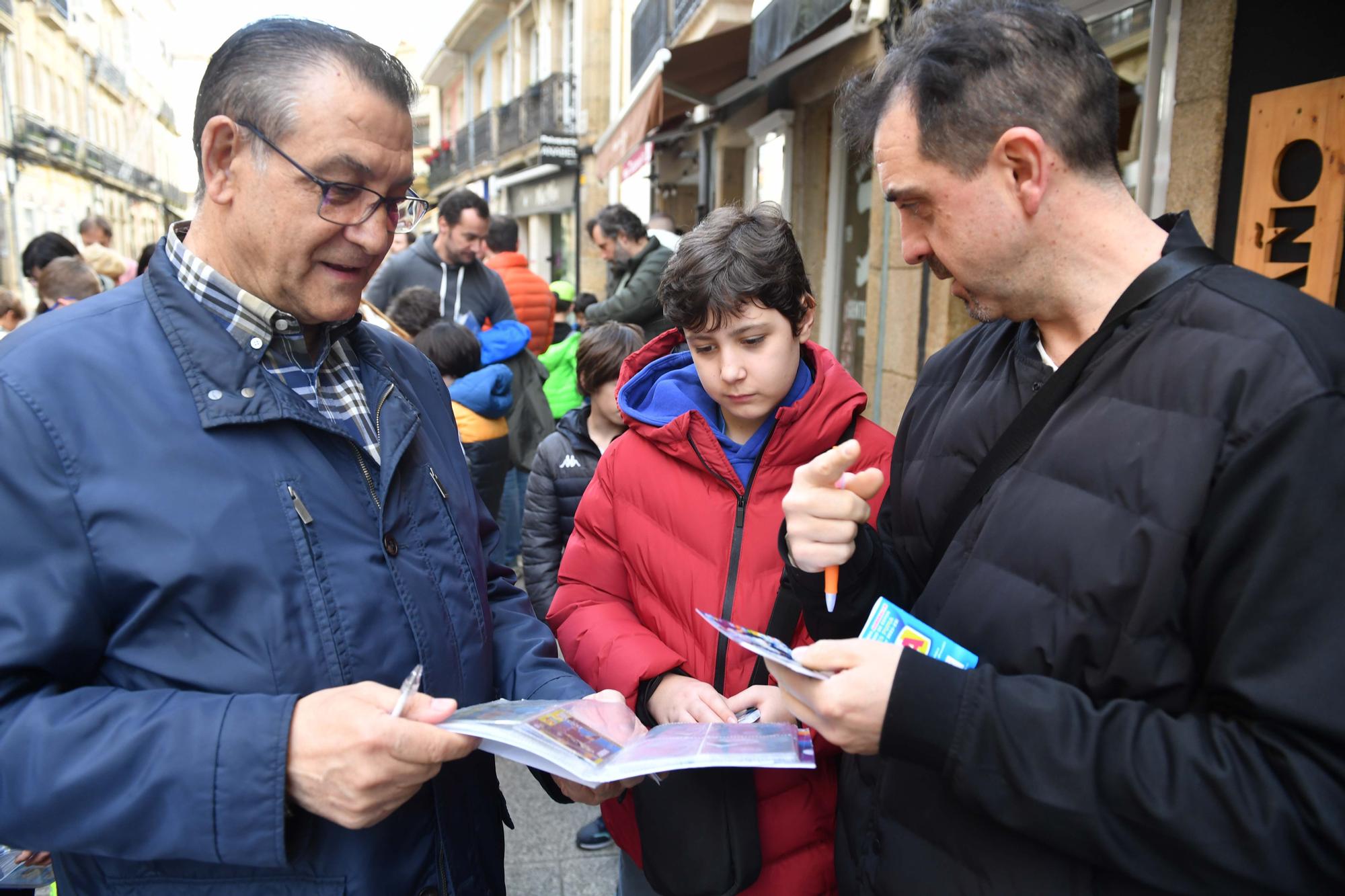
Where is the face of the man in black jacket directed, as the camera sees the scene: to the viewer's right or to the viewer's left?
to the viewer's left

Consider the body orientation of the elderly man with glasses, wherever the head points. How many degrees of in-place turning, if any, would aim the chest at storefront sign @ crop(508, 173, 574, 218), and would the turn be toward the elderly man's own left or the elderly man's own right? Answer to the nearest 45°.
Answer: approximately 135° to the elderly man's own left

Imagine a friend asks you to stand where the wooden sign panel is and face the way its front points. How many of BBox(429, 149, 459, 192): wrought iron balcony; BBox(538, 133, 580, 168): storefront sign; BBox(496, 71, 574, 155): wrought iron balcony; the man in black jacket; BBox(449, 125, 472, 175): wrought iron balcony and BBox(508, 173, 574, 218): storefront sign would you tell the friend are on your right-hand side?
5

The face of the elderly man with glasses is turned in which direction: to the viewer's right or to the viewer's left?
to the viewer's right

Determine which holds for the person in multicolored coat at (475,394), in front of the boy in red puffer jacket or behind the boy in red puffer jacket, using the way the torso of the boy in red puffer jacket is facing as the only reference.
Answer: behind

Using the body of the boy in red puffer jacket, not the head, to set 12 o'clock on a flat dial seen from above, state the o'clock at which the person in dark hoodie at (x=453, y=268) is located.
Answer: The person in dark hoodie is roughly at 5 o'clock from the boy in red puffer jacket.
